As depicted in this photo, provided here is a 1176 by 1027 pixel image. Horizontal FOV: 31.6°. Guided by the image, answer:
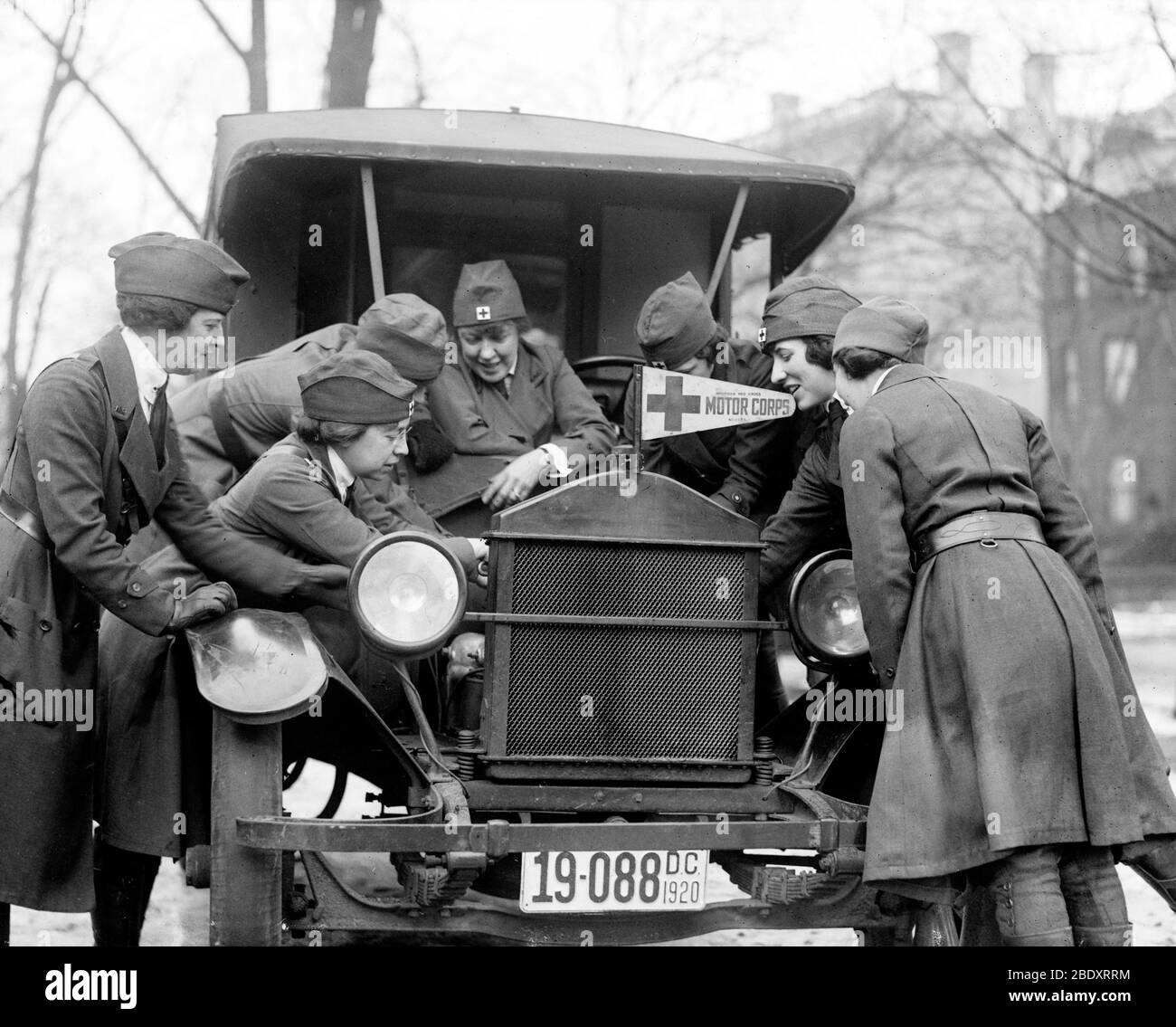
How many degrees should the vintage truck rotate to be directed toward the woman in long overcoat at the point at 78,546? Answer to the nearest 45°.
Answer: approximately 90° to its right

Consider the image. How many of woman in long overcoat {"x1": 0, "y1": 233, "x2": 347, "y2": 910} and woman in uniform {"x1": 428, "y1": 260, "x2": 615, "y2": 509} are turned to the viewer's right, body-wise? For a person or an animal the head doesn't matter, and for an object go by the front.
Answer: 1

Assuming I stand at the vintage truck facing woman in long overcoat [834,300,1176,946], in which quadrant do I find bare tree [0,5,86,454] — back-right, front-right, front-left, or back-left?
back-left

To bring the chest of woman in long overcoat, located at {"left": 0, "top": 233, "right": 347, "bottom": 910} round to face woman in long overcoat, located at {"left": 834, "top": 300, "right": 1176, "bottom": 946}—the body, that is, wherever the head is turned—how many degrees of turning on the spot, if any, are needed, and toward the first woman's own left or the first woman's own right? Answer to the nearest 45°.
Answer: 0° — they already face them

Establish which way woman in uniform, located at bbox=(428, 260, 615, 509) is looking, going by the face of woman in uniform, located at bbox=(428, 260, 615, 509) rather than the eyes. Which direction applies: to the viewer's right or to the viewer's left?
to the viewer's left

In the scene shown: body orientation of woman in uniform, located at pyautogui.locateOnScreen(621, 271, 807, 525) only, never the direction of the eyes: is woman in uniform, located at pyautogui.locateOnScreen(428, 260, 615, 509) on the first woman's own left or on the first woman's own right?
on the first woman's own right

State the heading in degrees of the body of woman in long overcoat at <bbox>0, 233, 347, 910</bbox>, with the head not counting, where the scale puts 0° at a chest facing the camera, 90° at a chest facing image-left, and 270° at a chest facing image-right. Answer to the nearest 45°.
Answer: approximately 270°

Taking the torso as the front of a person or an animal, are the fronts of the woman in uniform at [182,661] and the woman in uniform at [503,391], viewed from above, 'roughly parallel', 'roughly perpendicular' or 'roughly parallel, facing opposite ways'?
roughly perpendicular

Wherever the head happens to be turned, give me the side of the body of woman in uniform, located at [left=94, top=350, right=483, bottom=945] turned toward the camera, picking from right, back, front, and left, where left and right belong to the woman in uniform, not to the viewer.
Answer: right

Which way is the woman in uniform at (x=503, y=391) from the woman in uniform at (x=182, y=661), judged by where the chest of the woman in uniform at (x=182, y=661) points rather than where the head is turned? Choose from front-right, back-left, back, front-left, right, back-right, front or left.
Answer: front-left

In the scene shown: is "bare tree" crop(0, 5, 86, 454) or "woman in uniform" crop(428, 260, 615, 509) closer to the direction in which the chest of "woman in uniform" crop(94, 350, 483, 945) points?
the woman in uniform

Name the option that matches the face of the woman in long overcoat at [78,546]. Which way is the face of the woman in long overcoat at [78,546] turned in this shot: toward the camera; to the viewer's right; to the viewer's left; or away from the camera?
to the viewer's right

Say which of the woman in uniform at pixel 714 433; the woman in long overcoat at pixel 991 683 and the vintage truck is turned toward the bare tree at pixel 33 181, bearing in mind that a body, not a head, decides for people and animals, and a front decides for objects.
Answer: the woman in long overcoat

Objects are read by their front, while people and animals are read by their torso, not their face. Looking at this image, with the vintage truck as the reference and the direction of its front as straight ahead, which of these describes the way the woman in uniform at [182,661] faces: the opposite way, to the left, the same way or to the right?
to the left

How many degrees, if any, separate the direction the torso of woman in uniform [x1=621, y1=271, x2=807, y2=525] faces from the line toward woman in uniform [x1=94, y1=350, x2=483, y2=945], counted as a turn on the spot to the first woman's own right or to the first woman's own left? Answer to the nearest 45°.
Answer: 0° — they already face them

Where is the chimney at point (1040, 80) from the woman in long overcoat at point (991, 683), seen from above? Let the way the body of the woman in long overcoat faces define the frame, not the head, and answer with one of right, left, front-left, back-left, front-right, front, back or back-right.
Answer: front-right
